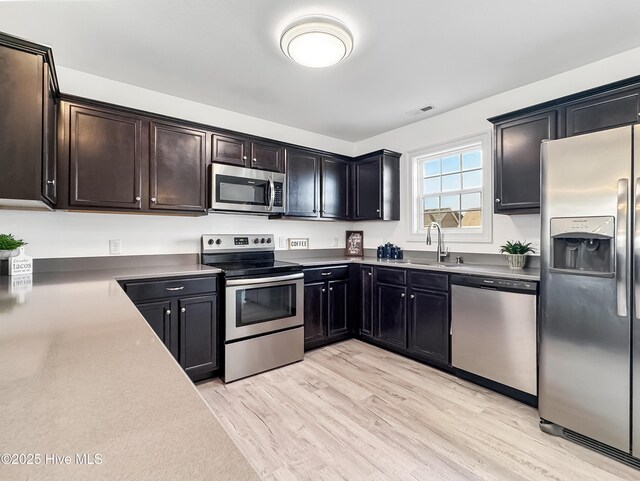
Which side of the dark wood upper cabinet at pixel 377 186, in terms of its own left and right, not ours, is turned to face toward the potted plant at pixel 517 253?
left

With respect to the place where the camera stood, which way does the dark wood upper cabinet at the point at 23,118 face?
facing to the right of the viewer

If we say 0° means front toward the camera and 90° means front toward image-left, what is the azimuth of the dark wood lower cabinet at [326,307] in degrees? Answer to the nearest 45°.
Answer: approximately 315°

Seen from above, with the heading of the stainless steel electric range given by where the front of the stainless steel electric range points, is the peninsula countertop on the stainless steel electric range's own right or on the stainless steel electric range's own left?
on the stainless steel electric range's own right

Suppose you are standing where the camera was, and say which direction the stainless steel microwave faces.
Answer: facing the viewer and to the right of the viewer

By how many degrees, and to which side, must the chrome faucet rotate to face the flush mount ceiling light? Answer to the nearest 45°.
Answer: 0° — it already faces it

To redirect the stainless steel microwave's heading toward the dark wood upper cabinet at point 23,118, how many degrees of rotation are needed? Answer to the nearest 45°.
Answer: approximately 90° to its right

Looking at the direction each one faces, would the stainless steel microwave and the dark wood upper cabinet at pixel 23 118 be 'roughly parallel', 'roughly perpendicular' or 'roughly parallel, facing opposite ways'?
roughly perpendicular
